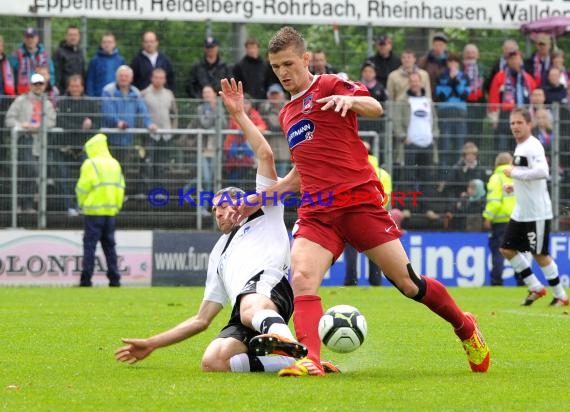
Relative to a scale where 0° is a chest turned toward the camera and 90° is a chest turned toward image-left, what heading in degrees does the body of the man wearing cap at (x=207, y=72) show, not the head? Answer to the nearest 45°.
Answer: approximately 0°

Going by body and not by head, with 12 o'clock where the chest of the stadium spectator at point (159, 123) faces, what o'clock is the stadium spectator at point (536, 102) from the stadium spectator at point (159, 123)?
the stadium spectator at point (536, 102) is roughly at 9 o'clock from the stadium spectator at point (159, 123).

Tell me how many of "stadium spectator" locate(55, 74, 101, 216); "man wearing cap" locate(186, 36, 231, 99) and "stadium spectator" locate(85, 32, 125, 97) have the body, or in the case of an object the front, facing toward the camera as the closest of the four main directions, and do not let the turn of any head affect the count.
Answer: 3

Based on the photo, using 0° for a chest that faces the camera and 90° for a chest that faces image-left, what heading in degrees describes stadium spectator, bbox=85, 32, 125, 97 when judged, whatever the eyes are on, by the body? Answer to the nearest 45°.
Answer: approximately 0°

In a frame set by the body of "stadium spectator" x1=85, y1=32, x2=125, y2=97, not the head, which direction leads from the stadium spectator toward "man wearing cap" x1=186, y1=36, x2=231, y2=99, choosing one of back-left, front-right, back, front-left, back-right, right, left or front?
left

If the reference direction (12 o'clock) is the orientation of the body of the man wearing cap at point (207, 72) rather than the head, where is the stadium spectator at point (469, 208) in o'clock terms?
The stadium spectator is roughly at 9 o'clock from the man wearing cap.

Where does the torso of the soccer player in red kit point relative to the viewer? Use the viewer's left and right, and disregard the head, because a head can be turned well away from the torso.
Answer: facing the viewer and to the left of the viewer

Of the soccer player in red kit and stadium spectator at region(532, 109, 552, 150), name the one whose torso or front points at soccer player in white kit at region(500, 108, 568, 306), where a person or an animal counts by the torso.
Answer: the stadium spectator

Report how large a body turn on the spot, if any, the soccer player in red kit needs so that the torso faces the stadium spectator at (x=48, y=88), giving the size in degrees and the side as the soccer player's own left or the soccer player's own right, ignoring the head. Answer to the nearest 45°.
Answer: approximately 90° to the soccer player's own right

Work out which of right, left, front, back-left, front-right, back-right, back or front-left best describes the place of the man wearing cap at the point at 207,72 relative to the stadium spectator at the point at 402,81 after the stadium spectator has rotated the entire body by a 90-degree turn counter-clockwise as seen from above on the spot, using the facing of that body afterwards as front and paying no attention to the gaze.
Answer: back
